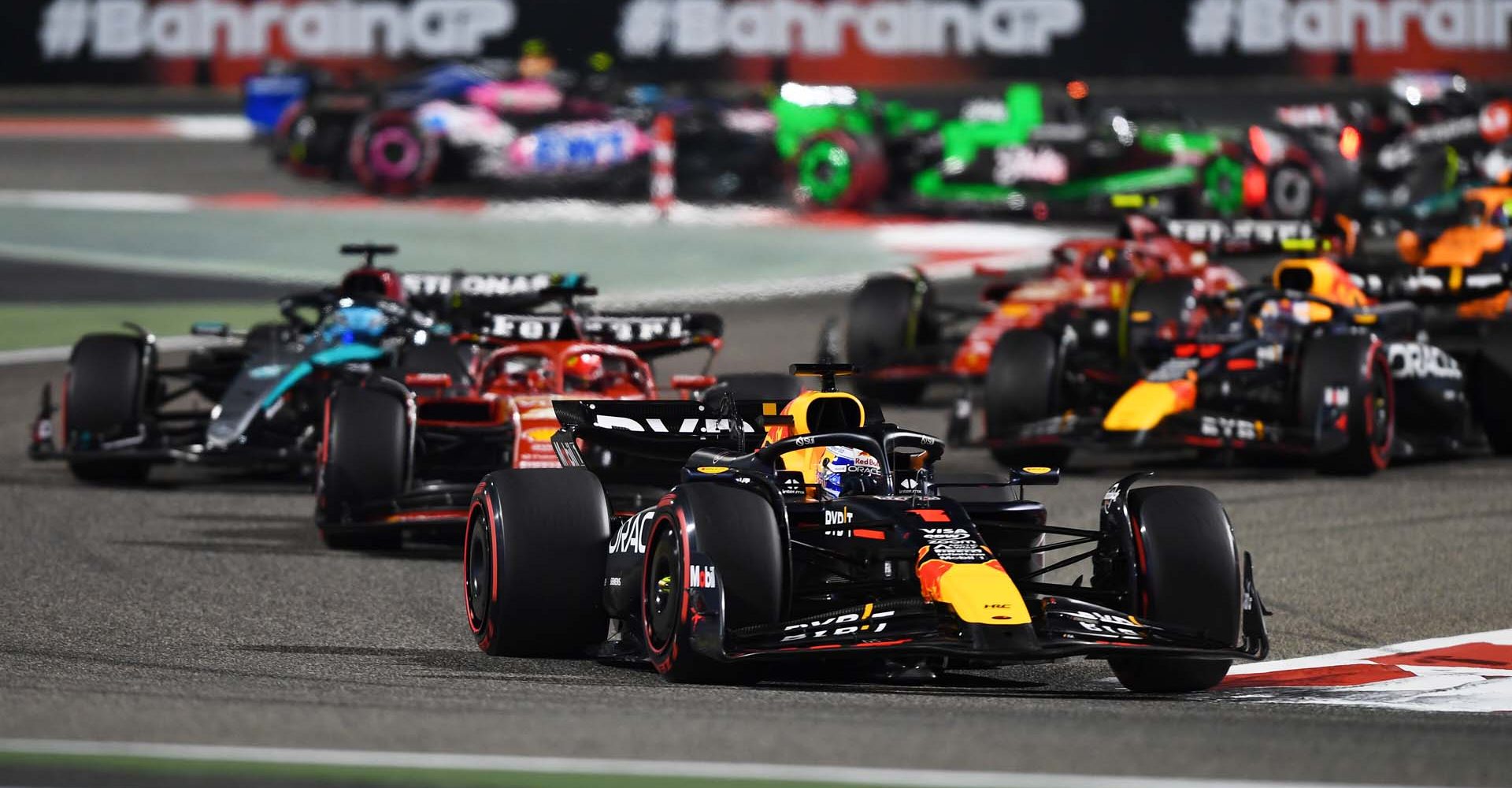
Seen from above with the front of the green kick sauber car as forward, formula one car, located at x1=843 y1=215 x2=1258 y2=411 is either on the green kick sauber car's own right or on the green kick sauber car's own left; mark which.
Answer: on the green kick sauber car's own right

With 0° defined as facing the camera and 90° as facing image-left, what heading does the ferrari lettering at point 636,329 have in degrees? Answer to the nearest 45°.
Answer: approximately 0°

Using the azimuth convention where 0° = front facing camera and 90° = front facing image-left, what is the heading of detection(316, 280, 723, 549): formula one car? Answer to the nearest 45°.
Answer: approximately 0°

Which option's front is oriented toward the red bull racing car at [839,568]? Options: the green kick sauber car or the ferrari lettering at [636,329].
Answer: the ferrari lettering

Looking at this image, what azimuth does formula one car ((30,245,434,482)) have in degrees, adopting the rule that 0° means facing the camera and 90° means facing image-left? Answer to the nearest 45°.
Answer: approximately 45°
